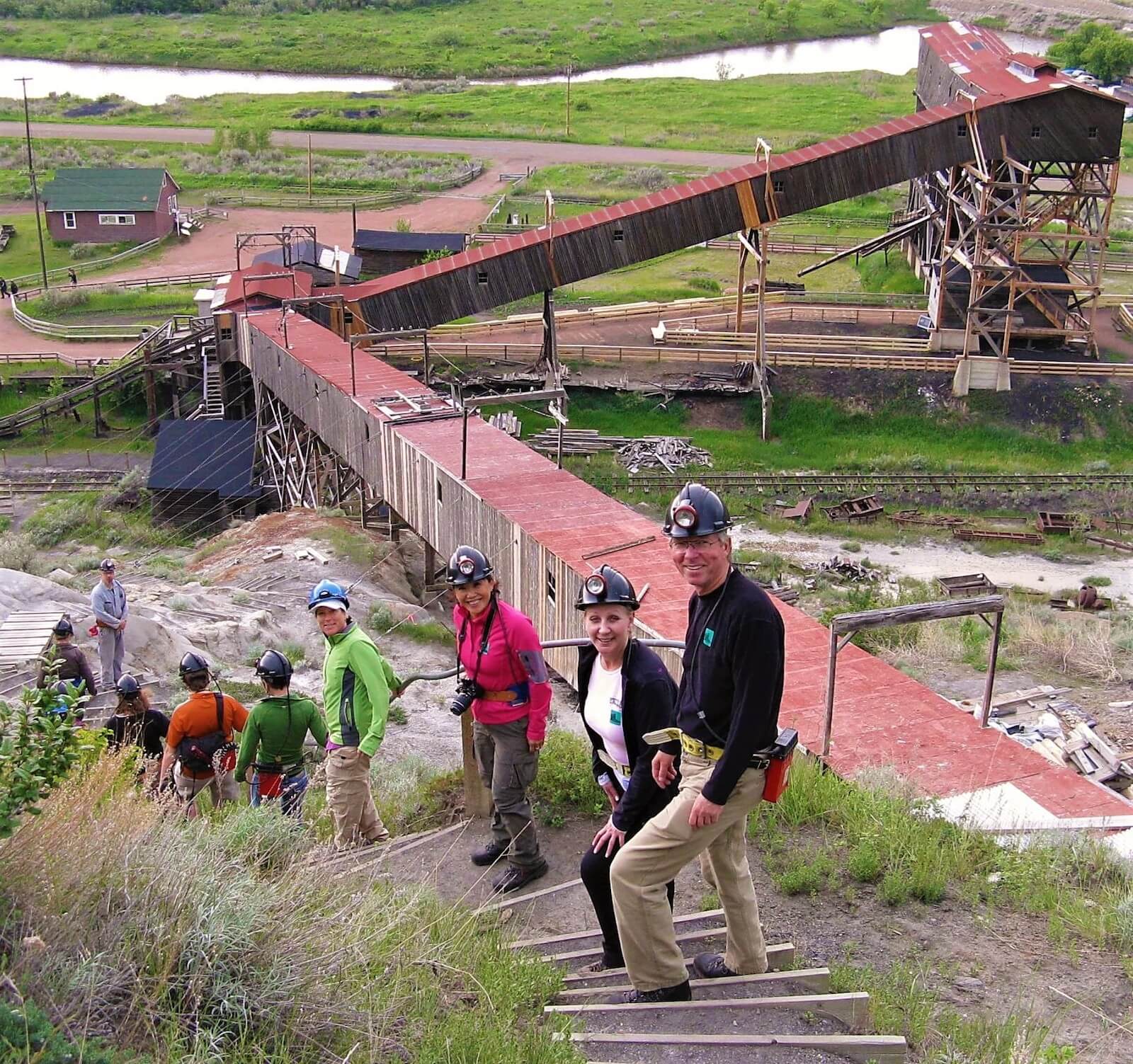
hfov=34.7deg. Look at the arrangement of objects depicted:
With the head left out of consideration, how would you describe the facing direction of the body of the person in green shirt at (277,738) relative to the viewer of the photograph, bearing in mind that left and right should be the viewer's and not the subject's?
facing away from the viewer

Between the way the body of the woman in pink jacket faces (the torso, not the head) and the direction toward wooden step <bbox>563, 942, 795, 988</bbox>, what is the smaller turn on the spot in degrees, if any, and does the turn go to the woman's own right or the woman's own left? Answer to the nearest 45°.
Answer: approximately 45° to the woman's own left

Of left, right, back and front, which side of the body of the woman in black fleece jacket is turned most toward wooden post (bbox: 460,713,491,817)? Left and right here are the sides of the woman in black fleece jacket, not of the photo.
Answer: right

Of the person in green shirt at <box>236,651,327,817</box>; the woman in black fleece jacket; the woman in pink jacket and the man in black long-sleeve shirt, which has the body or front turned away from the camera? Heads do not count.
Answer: the person in green shirt

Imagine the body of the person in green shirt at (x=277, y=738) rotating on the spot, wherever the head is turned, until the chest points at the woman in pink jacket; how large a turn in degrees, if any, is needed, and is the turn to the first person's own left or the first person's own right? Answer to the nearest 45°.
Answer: approximately 135° to the first person's own right
